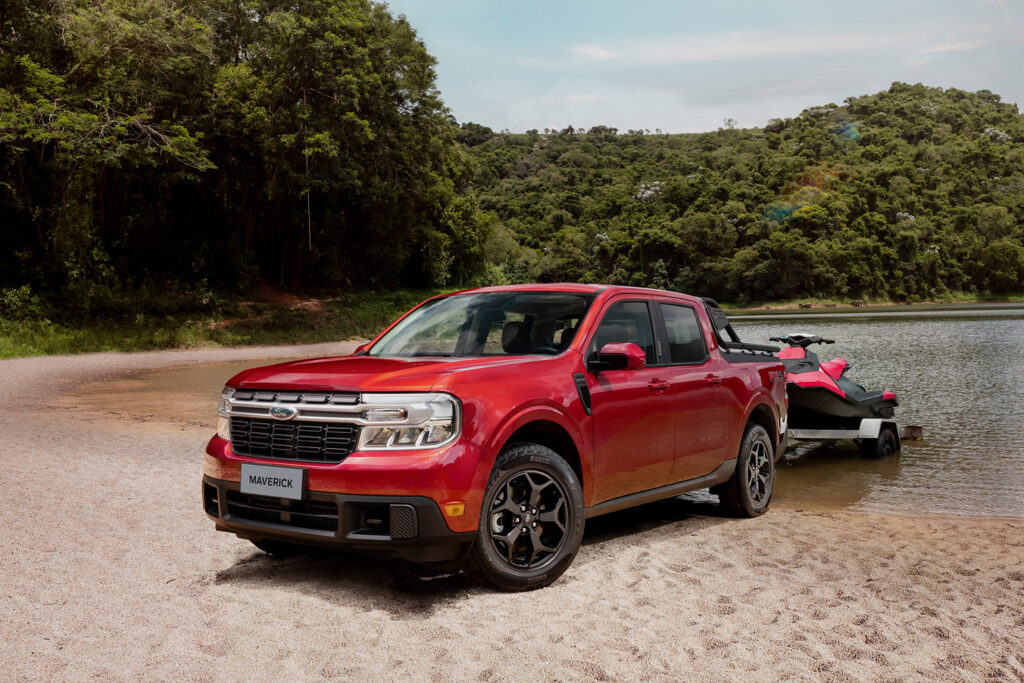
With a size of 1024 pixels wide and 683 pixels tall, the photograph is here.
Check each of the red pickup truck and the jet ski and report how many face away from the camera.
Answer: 0

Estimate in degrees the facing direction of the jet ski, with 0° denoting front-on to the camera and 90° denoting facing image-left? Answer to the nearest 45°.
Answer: approximately 45°

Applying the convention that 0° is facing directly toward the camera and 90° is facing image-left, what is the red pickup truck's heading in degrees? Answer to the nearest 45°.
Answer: approximately 45°

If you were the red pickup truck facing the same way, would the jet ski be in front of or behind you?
behind

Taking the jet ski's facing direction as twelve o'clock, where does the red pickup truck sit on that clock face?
The red pickup truck is roughly at 11 o'clock from the jet ski.
